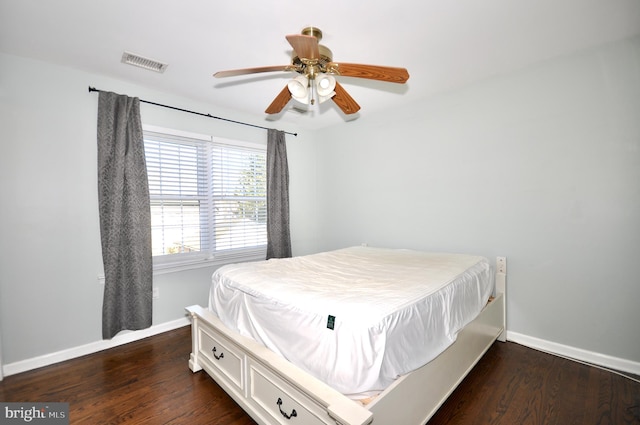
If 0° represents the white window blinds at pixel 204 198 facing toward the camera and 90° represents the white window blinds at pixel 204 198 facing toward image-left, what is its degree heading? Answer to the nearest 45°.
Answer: approximately 315°

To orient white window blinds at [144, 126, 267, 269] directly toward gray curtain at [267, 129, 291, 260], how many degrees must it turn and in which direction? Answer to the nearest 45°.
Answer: approximately 45° to its left

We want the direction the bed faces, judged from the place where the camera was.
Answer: facing the viewer and to the left of the viewer

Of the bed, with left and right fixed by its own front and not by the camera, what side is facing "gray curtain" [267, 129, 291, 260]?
right

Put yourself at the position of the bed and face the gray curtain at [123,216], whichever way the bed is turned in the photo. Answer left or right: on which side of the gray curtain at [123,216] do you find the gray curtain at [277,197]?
right

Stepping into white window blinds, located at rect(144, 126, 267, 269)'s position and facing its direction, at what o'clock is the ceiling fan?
The ceiling fan is roughly at 1 o'clock from the white window blinds.

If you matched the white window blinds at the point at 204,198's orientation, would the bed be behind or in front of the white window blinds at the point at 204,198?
in front

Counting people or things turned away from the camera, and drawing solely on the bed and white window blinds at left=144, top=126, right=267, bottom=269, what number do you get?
0

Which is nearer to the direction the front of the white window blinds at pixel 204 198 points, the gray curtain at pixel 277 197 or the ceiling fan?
the ceiling fan
